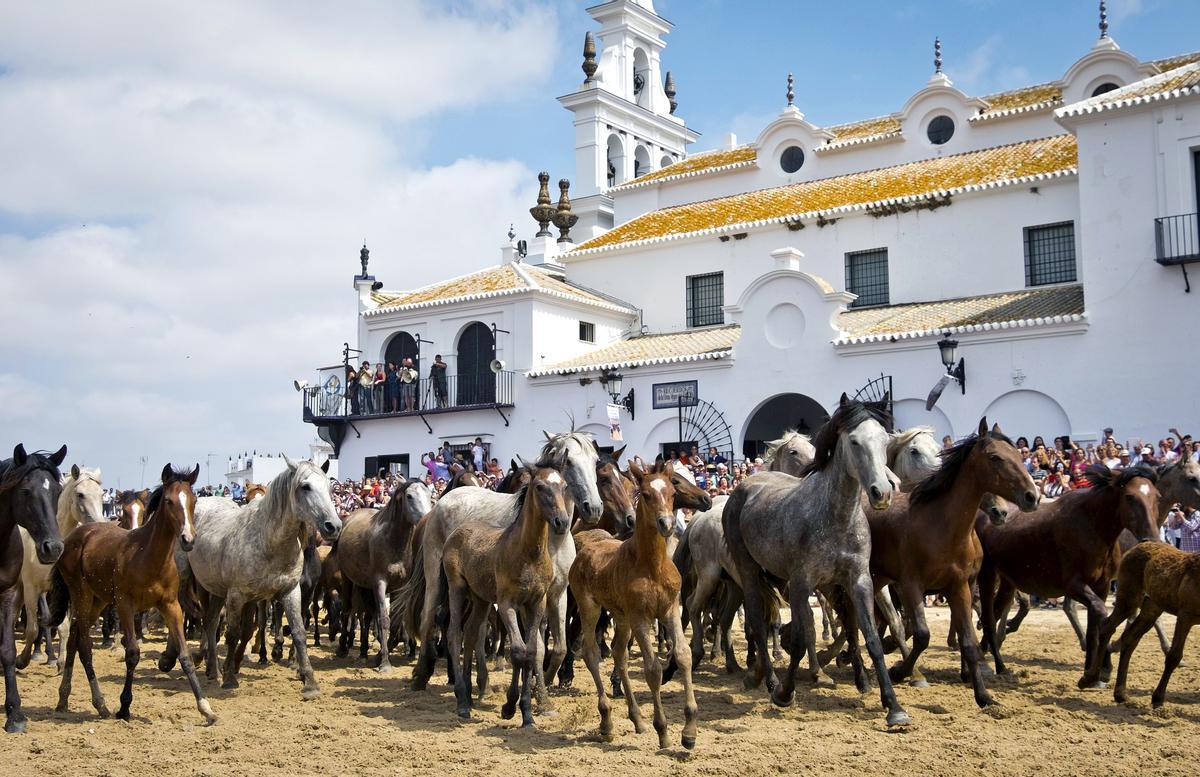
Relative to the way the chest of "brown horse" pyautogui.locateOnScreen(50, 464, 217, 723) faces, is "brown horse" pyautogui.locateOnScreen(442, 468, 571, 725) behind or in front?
in front

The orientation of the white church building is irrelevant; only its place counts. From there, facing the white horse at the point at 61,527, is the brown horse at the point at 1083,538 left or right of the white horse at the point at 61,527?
left

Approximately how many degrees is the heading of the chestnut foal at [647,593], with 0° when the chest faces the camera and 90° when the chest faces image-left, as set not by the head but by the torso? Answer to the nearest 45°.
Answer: approximately 315°

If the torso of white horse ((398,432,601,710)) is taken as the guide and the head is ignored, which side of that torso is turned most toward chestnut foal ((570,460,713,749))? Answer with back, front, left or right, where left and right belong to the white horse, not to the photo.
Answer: front

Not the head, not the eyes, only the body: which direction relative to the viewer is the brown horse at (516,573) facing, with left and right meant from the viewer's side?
facing the viewer and to the right of the viewer

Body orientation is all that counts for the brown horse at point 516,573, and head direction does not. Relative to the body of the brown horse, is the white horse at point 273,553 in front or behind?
behind

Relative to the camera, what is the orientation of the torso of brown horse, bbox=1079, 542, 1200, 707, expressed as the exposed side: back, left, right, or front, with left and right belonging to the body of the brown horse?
right

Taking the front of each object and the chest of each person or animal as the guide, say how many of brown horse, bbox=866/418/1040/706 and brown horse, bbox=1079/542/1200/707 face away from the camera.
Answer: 0

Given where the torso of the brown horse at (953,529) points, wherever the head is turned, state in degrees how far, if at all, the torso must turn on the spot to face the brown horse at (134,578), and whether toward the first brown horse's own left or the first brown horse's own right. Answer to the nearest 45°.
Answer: approximately 135° to the first brown horse's own right
